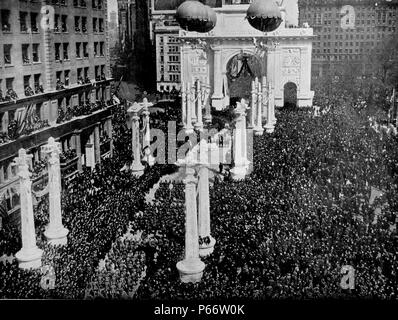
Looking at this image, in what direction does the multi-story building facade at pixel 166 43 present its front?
toward the camera

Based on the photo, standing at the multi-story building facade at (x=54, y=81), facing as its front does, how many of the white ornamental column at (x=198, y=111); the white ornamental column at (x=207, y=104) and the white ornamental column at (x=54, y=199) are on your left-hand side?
2

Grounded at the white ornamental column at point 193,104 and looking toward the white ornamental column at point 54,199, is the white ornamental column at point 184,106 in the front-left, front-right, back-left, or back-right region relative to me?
front-right

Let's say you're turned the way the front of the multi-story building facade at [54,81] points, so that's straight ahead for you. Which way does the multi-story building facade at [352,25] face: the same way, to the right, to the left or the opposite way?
to the right

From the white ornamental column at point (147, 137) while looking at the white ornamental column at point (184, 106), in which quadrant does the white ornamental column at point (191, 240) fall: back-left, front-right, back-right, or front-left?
back-right

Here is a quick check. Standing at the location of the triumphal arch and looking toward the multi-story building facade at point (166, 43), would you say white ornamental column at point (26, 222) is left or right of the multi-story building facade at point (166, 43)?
left

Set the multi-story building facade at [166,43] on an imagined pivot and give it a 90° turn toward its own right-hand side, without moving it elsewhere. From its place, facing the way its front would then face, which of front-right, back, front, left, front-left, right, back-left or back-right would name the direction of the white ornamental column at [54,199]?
left

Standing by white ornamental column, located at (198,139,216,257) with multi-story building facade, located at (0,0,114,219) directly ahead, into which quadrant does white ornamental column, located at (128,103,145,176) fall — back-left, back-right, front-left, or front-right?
front-right

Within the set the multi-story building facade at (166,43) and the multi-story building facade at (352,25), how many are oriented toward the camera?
2

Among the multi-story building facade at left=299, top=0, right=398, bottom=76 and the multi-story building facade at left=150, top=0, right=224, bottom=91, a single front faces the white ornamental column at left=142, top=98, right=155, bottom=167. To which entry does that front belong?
the multi-story building facade at left=150, top=0, right=224, bottom=91

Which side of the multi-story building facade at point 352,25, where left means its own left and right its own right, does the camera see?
front

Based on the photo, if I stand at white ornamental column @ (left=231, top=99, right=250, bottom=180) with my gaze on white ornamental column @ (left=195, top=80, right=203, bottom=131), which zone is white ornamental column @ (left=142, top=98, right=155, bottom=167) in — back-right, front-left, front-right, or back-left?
front-left

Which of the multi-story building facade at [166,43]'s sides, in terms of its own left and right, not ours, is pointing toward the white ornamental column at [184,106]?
front

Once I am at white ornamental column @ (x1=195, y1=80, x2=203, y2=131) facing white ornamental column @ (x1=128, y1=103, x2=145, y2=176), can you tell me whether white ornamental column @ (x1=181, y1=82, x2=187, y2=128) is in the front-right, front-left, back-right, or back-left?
front-right

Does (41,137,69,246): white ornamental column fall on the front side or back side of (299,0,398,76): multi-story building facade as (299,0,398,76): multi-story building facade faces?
on the front side

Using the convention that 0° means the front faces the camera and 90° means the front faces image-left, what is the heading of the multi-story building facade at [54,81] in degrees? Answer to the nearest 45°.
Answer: approximately 315°

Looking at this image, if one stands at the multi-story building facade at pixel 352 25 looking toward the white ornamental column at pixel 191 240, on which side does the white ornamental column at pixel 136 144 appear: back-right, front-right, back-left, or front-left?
front-right
